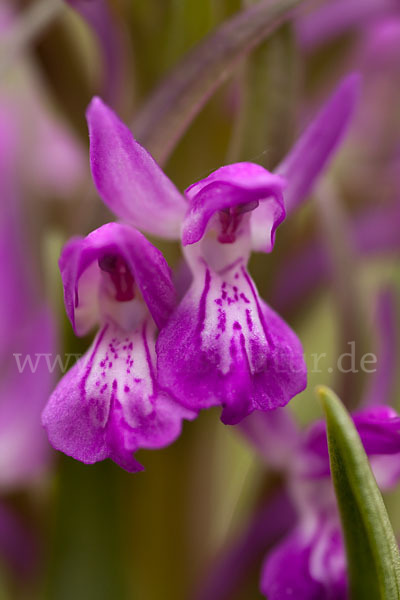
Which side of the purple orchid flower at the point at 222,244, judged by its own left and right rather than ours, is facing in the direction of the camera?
front

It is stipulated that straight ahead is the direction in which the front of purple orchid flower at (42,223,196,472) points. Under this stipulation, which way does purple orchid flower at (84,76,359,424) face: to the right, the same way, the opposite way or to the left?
the same way
